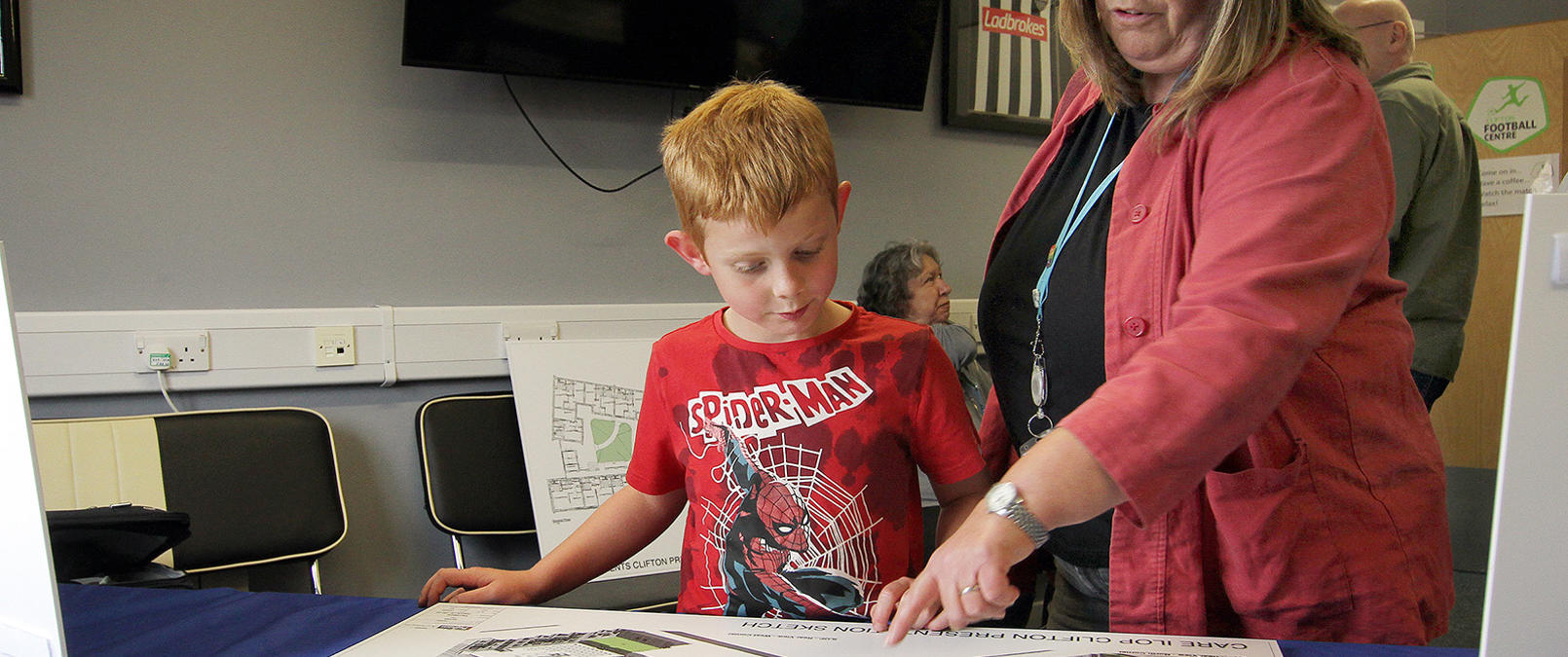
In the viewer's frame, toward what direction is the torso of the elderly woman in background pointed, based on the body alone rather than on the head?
to the viewer's right

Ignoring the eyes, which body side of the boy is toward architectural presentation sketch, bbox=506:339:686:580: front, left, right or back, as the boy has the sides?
back

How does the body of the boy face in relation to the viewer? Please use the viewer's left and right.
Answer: facing the viewer

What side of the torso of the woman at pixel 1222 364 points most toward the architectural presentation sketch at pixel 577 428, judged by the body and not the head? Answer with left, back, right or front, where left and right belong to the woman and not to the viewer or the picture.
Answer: right

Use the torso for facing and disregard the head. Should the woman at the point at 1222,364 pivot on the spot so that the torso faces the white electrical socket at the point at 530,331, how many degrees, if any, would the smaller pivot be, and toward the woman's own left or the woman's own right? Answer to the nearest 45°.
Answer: approximately 90° to the woman's own right

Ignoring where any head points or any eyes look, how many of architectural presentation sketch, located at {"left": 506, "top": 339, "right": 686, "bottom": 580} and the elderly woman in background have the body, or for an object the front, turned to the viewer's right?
1

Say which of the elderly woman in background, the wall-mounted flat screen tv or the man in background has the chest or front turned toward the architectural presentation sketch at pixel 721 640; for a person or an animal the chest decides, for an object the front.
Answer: the wall-mounted flat screen tv

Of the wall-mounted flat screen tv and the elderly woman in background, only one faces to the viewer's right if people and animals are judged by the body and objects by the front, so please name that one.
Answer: the elderly woman in background

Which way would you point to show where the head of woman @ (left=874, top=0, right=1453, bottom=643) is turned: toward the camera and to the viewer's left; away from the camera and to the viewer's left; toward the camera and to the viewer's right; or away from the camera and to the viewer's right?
toward the camera and to the viewer's left

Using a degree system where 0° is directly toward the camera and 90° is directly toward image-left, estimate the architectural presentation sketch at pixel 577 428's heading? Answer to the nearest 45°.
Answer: approximately 0°

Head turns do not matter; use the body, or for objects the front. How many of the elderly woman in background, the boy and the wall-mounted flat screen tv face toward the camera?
2

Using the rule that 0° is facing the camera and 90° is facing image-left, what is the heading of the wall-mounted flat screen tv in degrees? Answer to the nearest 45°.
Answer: approximately 0°

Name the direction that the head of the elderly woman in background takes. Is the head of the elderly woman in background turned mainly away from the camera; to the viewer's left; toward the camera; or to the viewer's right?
to the viewer's right
